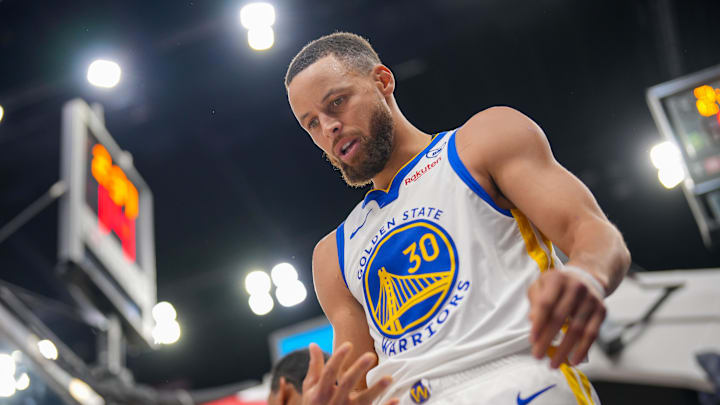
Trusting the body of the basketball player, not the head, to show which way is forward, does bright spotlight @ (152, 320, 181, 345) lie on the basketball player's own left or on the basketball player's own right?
on the basketball player's own right
